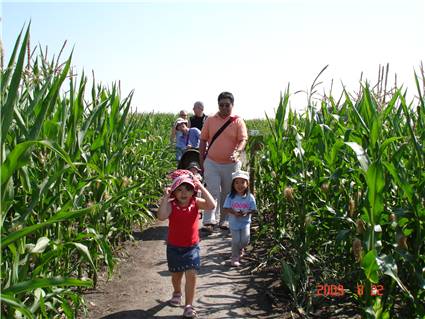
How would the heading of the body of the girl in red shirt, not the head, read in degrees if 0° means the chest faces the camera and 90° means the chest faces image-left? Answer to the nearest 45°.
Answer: approximately 0°
